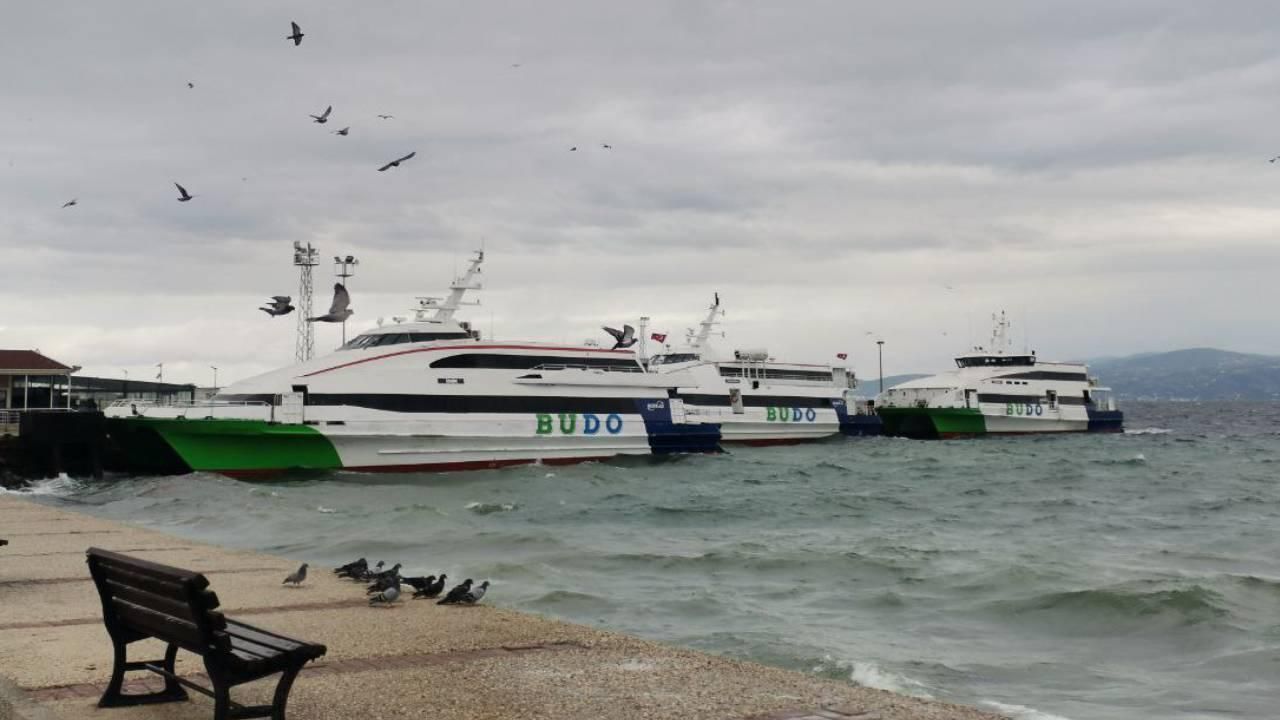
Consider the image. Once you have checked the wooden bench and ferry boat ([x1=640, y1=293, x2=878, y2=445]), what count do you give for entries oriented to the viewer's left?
1

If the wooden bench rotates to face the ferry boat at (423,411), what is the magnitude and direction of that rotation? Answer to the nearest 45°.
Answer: approximately 45° to its left

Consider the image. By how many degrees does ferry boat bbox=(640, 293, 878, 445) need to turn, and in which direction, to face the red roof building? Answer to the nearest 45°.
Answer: approximately 45° to its left

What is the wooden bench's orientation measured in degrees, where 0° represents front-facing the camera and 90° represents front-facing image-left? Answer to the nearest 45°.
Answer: approximately 225°

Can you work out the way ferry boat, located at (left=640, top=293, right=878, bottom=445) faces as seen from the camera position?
facing to the left of the viewer

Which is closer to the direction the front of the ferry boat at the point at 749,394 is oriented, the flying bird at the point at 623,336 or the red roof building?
the red roof building

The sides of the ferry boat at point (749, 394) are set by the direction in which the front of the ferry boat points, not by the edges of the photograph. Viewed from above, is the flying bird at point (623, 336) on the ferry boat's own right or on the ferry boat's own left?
on the ferry boat's own left
